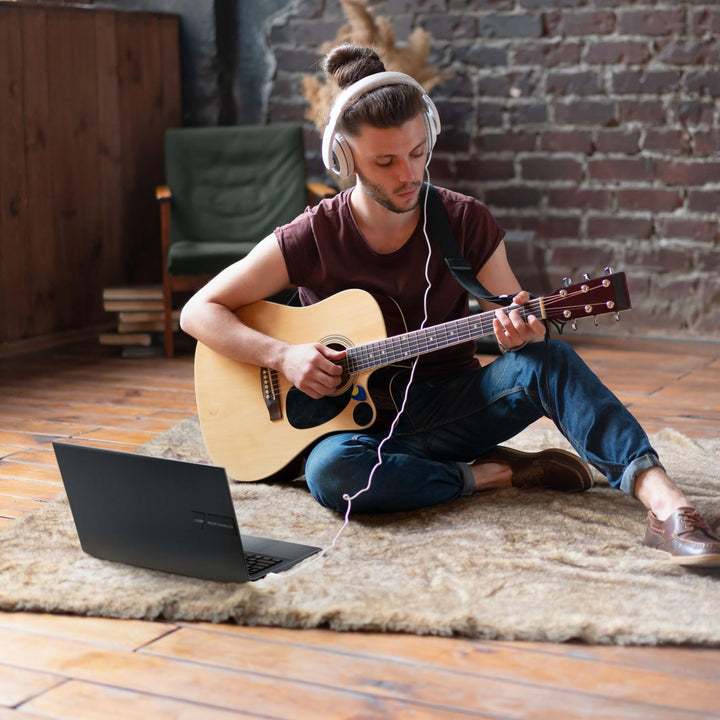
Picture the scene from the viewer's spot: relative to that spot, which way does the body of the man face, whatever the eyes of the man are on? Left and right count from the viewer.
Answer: facing the viewer

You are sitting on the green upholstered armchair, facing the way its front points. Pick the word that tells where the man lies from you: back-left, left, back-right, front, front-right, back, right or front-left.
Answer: front

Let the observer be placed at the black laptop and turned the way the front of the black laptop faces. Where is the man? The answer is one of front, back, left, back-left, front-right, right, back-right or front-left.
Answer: front

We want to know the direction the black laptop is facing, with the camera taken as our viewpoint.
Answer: facing away from the viewer and to the right of the viewer

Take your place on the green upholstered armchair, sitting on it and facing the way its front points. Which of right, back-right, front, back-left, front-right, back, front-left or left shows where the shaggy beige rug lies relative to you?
front

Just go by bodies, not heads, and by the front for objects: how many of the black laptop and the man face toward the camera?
1

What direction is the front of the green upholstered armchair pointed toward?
toward the camera

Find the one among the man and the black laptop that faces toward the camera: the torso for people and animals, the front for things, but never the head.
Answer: the man

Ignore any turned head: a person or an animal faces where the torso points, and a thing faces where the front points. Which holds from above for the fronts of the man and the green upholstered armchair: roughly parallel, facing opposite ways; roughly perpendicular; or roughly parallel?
roughly parallel

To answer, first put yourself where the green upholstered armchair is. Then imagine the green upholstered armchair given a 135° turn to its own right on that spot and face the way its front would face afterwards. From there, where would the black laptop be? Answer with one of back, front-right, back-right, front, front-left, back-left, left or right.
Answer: back-left
